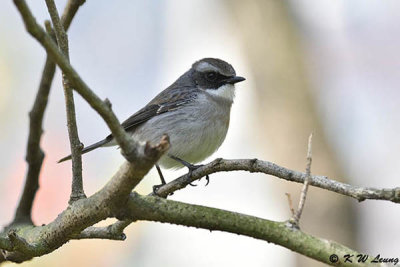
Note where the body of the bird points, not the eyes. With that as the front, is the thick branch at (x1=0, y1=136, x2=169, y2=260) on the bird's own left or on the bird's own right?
on the bird's own right

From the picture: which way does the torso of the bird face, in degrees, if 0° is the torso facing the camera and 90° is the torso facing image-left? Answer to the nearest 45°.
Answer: approximately 270°

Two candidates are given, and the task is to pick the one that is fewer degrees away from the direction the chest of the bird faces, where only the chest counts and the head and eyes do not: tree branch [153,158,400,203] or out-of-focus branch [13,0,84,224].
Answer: the tree branch

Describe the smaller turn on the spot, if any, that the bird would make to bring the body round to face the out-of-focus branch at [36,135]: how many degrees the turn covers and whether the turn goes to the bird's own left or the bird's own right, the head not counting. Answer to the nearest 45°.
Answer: approximately 135° to the bird's own right
